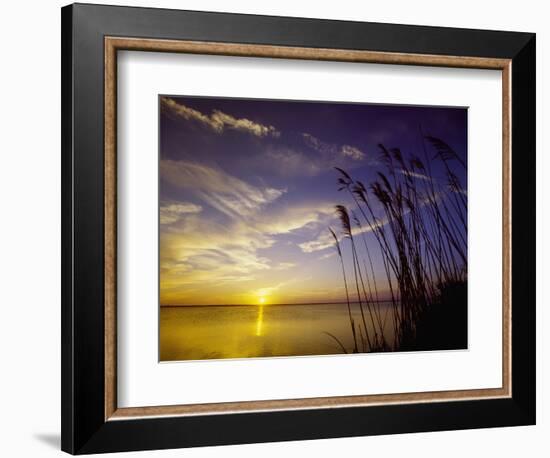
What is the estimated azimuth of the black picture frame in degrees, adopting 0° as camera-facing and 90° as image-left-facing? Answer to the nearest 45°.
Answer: approximately 315°
